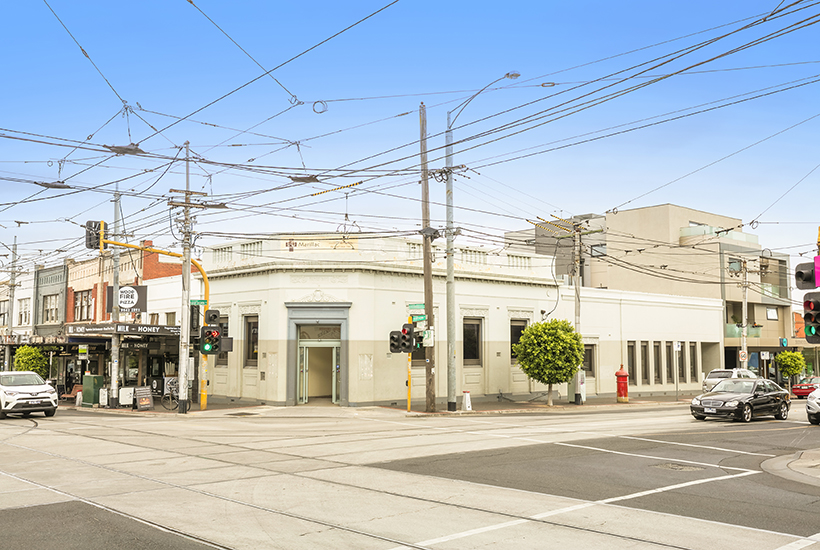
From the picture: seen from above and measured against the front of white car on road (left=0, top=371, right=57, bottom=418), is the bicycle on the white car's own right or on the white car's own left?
on the white car's own left

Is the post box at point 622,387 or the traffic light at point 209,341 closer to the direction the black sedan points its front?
the traffic light

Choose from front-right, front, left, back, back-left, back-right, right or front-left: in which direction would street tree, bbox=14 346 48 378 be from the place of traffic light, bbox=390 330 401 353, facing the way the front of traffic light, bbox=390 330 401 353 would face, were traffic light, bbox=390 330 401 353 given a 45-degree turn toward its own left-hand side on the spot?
back-right

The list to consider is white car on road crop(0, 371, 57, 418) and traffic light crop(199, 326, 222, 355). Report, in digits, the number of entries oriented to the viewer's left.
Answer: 0

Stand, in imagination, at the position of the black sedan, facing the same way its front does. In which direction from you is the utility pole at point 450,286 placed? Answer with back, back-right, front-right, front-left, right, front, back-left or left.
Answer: front-right

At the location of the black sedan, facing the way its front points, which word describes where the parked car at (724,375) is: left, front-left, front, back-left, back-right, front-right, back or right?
back-right

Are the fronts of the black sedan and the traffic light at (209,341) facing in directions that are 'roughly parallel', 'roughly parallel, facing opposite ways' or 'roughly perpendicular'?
roughly perpendicular

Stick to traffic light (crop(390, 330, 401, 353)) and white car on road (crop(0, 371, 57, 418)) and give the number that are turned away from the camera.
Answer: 0

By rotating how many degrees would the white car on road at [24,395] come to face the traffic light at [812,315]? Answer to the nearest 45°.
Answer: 0° — it already faces it

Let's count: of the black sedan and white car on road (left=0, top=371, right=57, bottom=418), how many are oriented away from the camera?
0

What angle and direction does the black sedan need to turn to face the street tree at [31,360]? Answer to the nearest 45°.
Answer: approximately 45° to its right

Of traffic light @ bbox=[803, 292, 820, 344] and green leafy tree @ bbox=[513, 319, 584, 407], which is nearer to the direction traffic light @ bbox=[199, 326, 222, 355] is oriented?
the traffic light

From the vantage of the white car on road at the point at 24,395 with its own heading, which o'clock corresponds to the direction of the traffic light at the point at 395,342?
The traffic light is roughly at 11 o'clock from the white car on road.

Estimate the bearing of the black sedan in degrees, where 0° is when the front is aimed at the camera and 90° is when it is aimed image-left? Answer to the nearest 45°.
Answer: approximately 45°
